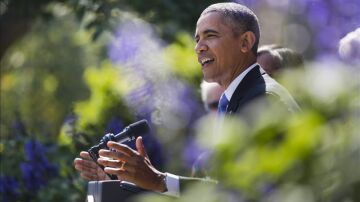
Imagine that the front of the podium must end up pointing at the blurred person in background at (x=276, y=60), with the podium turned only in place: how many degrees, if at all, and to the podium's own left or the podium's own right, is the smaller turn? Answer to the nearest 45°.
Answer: approximately 135° to the podium's own right

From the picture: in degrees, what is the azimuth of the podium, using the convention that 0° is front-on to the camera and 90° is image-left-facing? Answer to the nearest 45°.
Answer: approximately 90°

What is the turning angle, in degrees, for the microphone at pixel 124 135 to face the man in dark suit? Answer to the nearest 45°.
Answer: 0° — it already faces them

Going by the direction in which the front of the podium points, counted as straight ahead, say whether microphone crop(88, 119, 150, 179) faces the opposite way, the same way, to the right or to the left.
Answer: the opposite way

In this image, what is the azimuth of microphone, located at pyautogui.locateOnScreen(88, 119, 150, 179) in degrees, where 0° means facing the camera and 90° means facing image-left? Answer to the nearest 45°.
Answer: approximately 270°

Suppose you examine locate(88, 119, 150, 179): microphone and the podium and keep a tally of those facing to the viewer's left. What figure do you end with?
1

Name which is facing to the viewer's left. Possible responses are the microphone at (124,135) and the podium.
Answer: the podium

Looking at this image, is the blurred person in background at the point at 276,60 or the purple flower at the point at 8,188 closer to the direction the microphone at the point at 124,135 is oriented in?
the blurred person in background
